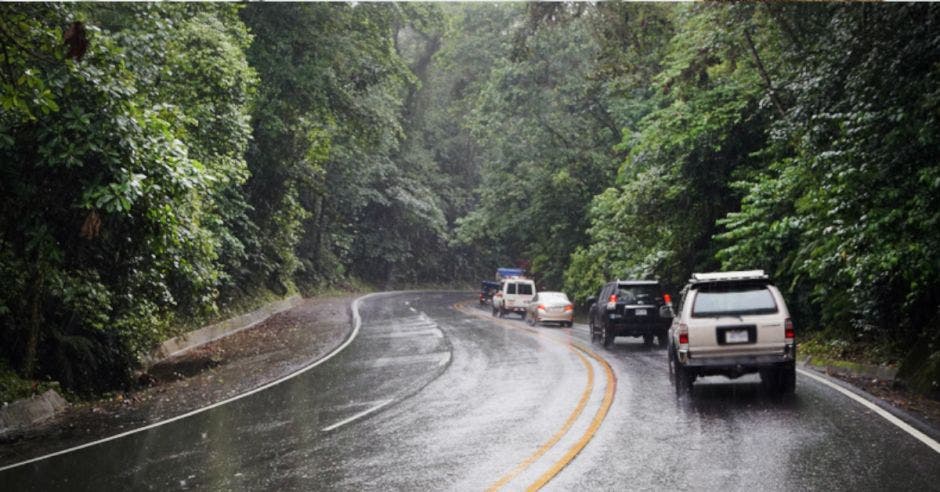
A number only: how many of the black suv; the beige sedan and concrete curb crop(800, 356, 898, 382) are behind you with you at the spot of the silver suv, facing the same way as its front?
0

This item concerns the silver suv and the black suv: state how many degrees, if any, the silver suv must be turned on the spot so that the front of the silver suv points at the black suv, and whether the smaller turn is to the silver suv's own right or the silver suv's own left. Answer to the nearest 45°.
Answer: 0° — it already faces it

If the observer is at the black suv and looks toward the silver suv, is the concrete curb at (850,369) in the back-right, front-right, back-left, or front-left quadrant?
front-left

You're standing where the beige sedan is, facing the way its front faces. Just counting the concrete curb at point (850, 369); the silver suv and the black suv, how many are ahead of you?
0

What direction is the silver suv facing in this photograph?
away from the camera

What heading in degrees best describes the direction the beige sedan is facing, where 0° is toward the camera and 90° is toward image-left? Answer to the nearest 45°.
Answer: approximately 135°

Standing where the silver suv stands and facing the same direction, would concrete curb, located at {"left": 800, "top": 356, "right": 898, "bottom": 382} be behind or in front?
in front

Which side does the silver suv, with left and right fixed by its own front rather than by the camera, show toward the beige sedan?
front

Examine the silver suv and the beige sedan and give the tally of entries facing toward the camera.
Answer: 0
